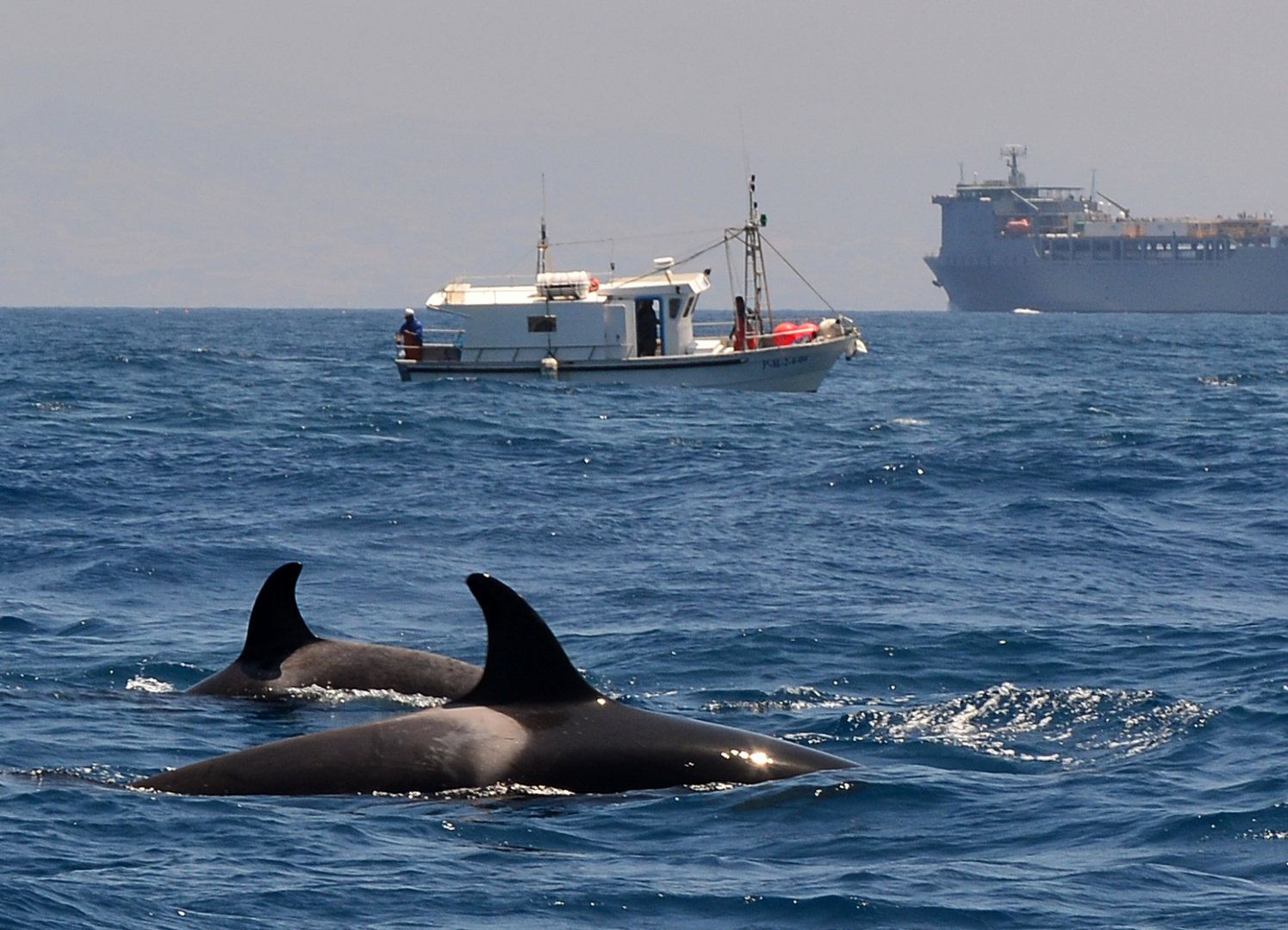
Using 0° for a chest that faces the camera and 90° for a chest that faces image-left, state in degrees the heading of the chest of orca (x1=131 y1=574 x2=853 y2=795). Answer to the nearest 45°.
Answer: approximately 270°

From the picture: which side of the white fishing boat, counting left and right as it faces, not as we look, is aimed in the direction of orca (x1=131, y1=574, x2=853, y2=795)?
right

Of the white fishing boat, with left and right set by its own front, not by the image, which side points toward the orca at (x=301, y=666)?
right

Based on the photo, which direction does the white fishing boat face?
to the viewer's right

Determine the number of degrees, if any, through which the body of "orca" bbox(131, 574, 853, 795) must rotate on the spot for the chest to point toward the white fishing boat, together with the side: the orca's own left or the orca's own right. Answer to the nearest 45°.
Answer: approximately 90° to the orca's own left
